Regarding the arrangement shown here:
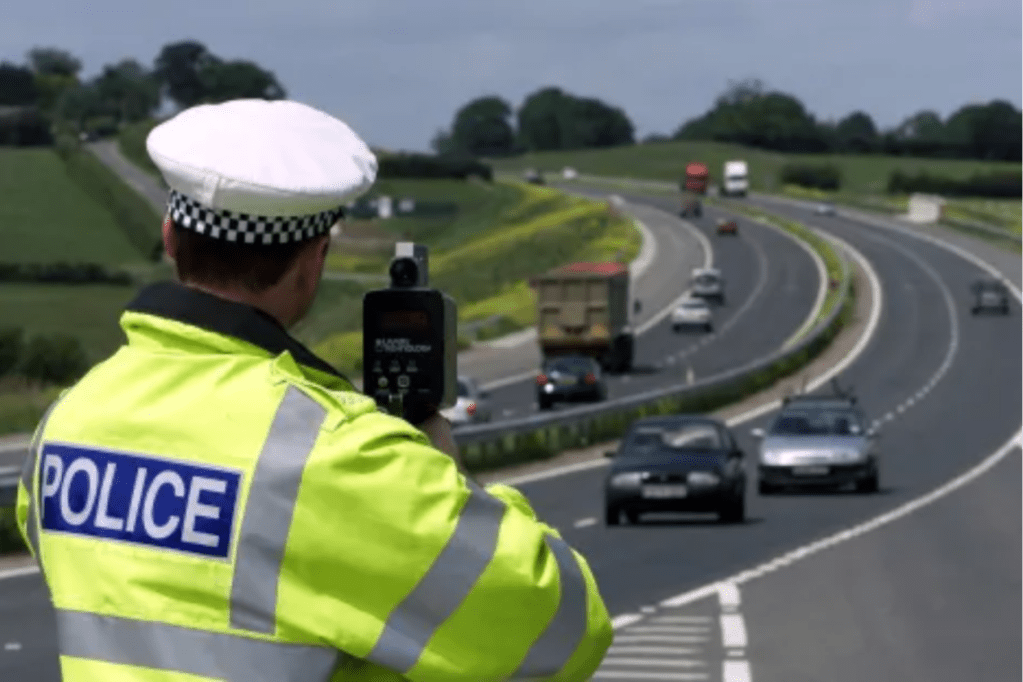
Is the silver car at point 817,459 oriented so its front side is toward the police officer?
yes

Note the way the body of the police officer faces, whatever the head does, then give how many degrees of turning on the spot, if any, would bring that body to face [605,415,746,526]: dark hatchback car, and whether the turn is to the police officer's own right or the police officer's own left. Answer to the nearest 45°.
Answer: approximately 45° to the police officer's own left

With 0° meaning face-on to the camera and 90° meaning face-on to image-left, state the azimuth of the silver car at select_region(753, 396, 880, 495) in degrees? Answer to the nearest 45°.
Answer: approximately 0°

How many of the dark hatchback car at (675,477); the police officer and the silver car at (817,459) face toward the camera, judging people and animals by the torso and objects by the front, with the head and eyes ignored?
2

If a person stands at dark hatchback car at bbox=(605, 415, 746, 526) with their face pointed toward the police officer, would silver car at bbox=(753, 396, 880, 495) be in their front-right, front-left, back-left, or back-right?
back-left

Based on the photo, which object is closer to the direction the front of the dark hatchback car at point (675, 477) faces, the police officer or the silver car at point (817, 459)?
the police officer

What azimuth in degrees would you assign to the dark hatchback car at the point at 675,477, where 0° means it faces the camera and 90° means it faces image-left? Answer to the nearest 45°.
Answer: approximately 0°

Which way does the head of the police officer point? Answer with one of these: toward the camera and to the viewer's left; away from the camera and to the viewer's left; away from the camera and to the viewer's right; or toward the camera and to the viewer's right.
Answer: away from the camera and to the viewer's right

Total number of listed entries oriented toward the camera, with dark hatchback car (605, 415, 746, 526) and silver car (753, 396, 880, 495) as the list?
2

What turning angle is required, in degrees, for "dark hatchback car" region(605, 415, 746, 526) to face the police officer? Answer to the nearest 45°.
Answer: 0° — it already faces them

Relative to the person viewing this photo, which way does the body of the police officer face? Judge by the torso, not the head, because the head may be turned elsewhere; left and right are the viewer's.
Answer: facing away from the viewer and to the right of the viewer
